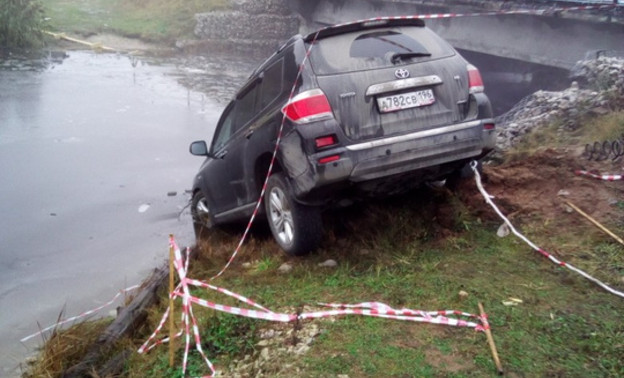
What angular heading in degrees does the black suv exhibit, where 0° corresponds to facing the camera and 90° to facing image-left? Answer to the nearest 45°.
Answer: approximately 135°

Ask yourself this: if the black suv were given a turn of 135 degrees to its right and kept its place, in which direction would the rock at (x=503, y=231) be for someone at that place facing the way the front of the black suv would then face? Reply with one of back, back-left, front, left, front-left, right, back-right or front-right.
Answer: front

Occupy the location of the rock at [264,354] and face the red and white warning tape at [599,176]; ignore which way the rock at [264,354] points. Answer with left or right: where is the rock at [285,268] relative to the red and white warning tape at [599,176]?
left

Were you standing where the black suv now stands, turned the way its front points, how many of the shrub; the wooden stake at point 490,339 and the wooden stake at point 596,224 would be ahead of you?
1

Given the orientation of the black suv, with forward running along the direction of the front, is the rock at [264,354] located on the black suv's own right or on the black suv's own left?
on the black suv's own left

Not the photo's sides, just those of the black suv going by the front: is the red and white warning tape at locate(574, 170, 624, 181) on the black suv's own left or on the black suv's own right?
on the black suv's own right

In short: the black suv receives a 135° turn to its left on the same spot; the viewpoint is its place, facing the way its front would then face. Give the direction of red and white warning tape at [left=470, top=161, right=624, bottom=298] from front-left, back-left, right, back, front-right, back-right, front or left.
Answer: left

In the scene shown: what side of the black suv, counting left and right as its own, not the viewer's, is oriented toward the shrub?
front

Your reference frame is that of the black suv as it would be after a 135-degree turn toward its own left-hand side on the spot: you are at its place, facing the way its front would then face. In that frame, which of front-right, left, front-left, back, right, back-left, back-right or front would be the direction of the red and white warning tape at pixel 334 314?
front

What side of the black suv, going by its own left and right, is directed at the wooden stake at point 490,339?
back
